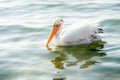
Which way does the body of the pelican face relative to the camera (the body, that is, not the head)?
to the viewer's left
